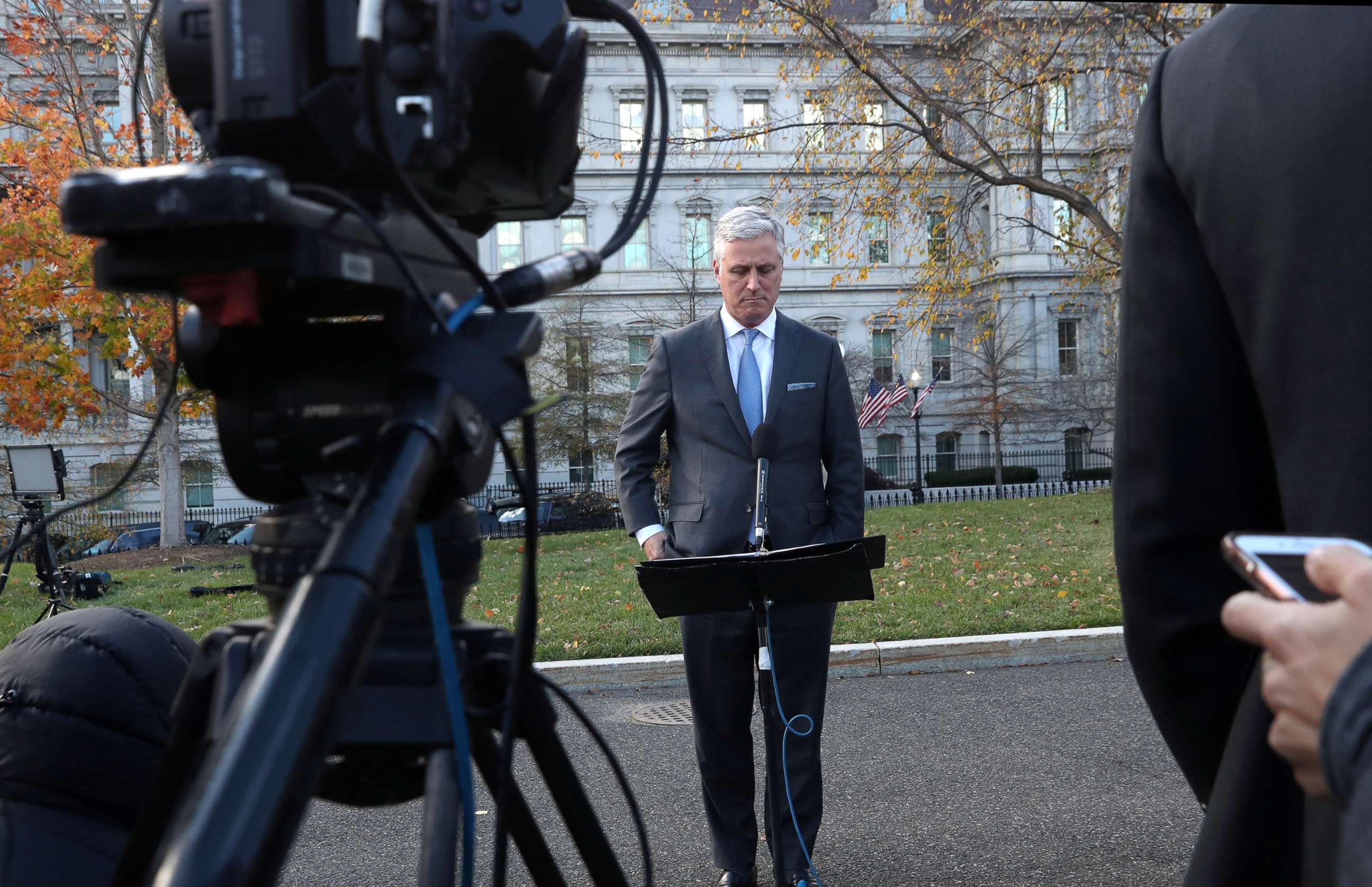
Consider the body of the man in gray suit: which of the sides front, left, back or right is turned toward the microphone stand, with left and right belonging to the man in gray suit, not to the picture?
front

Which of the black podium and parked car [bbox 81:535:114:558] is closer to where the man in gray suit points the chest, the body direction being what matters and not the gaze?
the black podium

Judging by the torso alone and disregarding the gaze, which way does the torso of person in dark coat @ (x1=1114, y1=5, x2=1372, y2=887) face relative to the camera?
away from the camera

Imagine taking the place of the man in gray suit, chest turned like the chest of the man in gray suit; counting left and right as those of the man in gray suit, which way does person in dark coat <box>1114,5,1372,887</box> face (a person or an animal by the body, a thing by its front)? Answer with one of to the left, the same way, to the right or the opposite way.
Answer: the opposite way

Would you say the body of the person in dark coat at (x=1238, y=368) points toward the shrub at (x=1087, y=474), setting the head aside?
yes

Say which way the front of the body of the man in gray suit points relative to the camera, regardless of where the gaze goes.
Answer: toward the camera

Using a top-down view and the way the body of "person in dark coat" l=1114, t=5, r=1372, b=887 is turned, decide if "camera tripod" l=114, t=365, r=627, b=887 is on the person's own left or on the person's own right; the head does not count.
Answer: on the person's own left

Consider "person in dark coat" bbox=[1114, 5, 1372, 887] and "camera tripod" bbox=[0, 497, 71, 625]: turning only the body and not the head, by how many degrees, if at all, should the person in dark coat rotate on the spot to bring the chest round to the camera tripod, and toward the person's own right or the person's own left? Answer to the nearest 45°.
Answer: approximately 45° to the person's own left

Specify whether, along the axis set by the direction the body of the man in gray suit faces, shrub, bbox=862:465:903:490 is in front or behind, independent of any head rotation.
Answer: behind

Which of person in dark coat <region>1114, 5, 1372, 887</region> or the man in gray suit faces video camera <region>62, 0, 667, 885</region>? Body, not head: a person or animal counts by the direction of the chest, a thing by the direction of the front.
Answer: the man in gray suit
